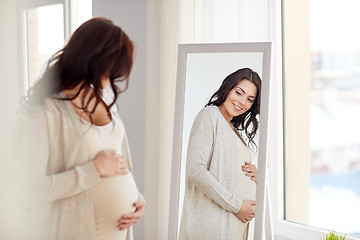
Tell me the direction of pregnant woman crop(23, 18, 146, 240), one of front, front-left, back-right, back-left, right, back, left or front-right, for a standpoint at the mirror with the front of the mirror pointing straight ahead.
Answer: front-right

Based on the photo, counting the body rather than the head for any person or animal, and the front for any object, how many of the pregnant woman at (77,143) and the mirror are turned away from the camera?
0

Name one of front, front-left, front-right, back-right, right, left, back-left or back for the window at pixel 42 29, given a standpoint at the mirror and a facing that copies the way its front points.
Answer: front-right

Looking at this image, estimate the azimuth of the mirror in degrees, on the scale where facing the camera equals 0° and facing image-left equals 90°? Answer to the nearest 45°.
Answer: approximately 0°
